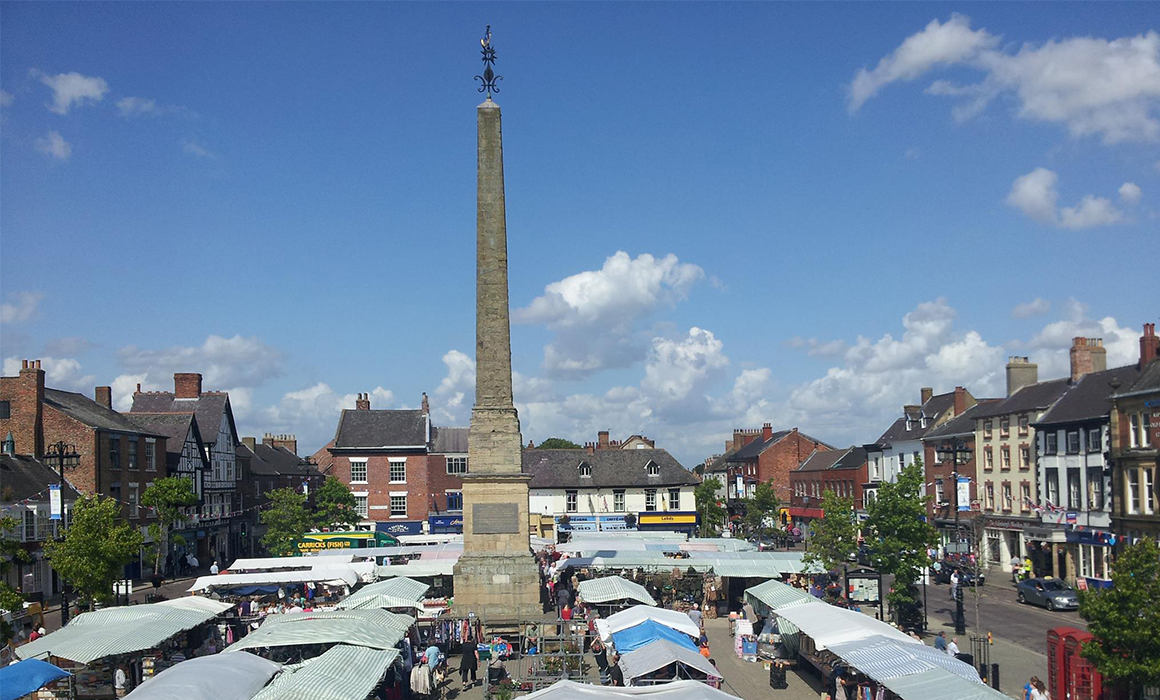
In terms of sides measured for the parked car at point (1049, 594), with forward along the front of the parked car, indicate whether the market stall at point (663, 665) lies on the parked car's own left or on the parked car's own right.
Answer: on the parked car's own right

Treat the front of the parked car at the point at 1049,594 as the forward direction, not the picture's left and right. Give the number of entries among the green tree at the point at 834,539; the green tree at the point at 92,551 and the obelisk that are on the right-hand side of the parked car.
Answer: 3

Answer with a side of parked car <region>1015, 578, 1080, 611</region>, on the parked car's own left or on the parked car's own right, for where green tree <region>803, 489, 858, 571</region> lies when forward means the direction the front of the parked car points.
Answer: on the parked car's own right

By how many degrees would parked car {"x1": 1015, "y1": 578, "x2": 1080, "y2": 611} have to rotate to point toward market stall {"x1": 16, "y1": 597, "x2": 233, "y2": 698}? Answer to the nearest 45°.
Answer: approximately 90° to its right

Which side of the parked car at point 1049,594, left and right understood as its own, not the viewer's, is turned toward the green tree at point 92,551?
right

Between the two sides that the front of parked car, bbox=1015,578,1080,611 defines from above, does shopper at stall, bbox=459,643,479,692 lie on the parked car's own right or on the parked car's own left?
on the parked car's own right
